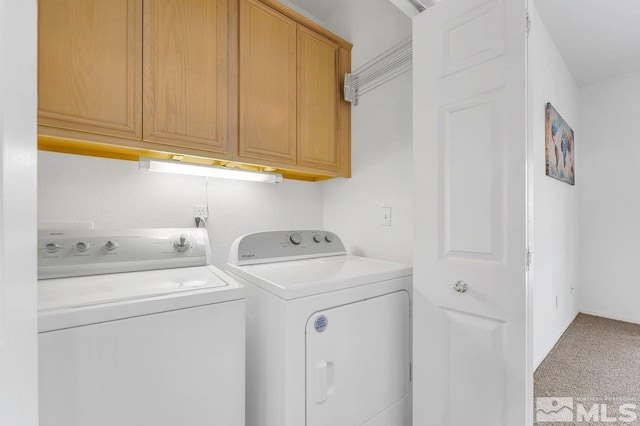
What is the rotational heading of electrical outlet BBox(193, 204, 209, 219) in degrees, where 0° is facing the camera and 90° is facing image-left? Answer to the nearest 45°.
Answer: approximately 0°

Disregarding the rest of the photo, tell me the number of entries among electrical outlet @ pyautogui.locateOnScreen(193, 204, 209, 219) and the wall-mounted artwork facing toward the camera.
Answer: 1

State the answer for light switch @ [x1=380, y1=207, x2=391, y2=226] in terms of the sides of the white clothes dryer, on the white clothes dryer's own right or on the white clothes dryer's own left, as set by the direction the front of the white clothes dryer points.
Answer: on the white clothes dryer's own left

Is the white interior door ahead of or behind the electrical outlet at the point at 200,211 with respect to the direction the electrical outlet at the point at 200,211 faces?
ahead

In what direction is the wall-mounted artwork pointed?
to the viewer's right

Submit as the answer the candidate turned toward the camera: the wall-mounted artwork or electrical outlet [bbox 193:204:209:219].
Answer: the electrical outlet

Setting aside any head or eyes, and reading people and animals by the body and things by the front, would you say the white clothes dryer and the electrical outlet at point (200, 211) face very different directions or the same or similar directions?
same or similar directions

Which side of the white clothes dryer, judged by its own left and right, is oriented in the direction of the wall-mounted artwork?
left

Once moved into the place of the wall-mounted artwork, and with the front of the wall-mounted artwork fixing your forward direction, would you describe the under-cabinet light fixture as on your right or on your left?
on your right

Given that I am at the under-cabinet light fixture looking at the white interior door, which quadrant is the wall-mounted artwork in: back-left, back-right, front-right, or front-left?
front-left

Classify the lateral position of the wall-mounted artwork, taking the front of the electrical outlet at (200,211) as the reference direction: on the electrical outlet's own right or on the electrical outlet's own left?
on the electrical outlet's own left
